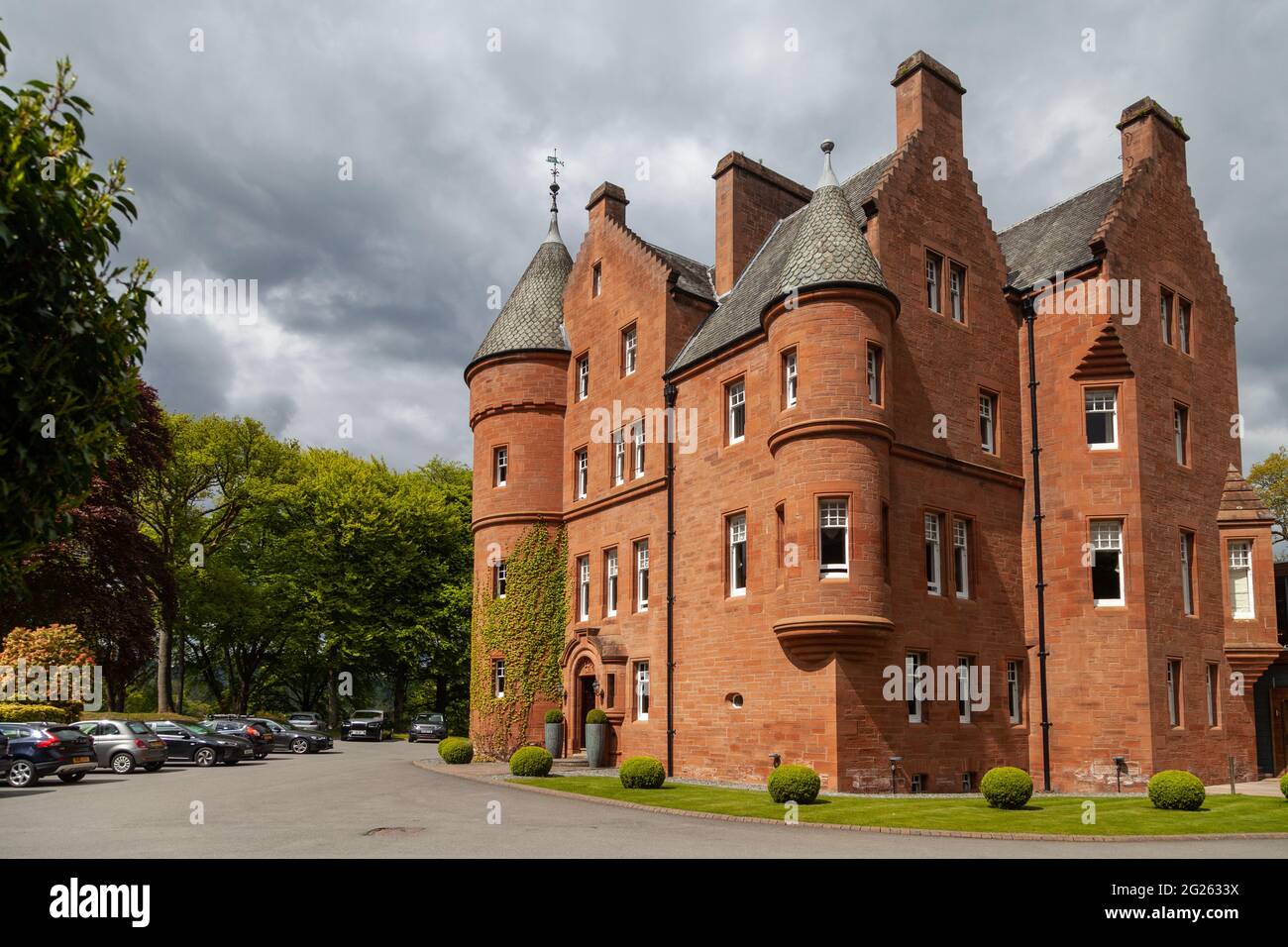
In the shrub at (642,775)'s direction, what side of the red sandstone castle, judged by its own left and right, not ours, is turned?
front

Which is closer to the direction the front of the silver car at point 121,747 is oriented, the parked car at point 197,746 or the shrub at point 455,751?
the parked car

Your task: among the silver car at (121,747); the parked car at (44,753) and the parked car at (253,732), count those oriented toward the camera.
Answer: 0

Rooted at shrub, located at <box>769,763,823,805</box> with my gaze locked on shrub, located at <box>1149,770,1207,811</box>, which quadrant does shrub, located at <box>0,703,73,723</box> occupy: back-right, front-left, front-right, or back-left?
back-left

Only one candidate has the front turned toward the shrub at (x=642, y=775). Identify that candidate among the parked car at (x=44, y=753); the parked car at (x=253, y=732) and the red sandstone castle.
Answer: the red sandstone castle

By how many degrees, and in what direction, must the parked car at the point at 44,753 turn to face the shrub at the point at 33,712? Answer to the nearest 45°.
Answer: approximately 45° to its right

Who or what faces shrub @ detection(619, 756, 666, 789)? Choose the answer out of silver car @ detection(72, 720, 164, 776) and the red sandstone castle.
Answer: the red sandstone castle

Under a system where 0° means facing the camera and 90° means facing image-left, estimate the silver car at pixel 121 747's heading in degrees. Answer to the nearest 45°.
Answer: approximately 135°
